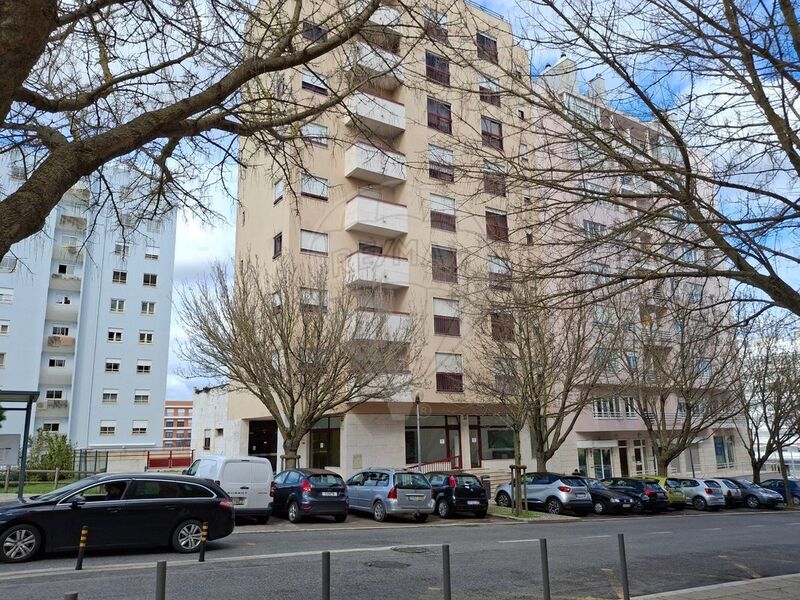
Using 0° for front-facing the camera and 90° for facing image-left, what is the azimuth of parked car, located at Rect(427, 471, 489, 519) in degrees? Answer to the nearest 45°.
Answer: approximately 135°

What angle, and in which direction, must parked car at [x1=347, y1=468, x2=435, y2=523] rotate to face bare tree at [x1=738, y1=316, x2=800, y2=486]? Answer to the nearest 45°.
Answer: approximately 90° to its right

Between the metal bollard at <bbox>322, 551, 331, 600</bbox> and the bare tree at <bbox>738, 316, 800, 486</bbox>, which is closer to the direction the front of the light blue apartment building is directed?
the metal bollard

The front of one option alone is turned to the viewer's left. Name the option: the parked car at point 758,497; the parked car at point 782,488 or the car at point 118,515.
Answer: the car at point 118,515

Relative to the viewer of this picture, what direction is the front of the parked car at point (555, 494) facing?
facing away from the viewer and to the left of the viewer

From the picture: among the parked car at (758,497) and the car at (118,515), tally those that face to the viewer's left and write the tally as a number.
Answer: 1

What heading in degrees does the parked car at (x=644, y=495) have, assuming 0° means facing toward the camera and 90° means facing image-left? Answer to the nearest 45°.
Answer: approximately 135°
